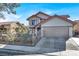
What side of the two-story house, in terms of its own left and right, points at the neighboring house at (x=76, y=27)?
left

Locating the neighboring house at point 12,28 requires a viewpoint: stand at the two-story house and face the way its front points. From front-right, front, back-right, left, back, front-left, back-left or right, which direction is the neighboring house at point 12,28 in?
right

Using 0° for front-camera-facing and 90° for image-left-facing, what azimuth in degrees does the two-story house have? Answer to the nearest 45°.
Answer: approximately 0°
